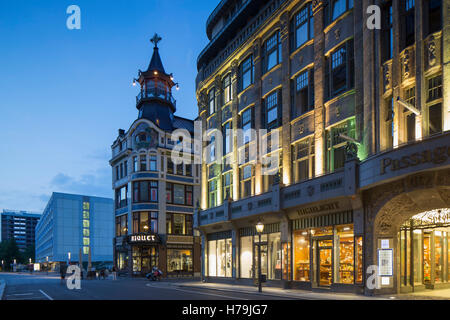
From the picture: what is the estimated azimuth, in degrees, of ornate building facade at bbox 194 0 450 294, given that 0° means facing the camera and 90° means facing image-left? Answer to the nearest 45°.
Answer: approximately 45°
